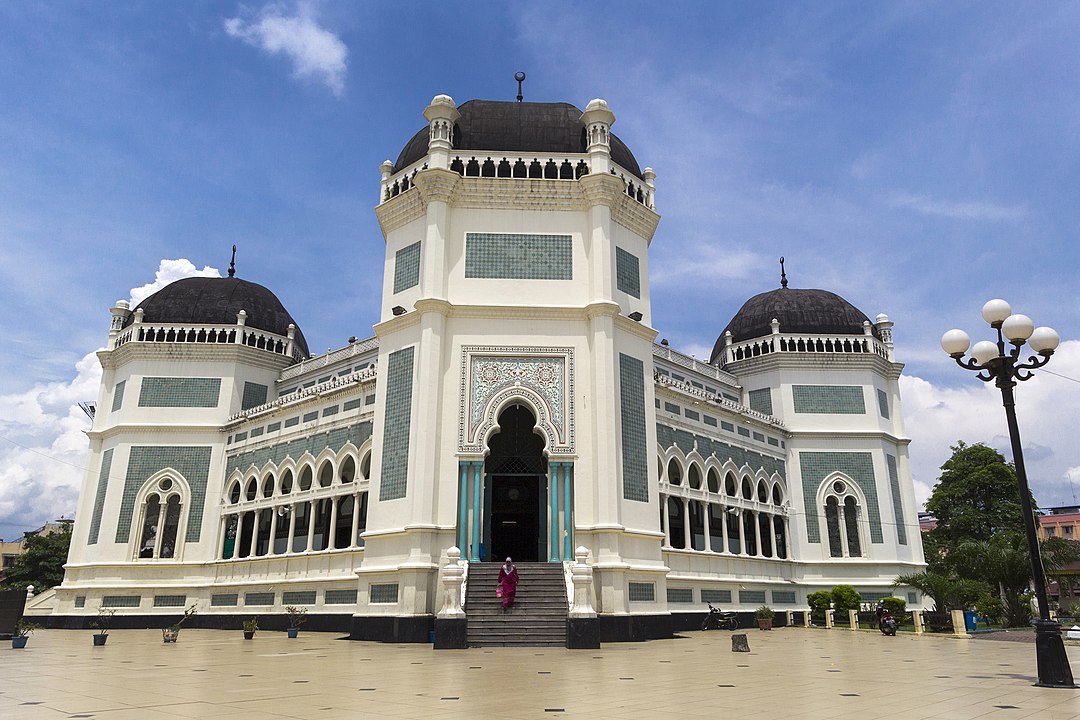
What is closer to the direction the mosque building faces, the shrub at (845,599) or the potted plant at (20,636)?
the potted plant

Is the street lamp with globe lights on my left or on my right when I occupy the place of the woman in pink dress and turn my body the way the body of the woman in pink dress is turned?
on my left

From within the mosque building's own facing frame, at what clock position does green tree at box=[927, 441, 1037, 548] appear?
The green tree is roughly at 8 o'clock from the mosque building.

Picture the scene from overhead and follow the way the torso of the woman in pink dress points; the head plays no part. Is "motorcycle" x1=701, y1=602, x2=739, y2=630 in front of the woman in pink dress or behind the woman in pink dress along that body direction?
behind

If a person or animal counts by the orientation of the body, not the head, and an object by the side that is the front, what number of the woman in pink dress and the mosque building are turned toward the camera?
2

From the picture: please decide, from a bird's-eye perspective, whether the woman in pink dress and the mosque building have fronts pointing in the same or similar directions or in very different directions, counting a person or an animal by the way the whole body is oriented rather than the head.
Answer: same or similar directions

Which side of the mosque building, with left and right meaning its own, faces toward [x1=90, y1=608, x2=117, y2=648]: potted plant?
right

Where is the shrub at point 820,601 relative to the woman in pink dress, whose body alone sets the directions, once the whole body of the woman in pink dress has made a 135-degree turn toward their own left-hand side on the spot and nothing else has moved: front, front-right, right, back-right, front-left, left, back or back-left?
front

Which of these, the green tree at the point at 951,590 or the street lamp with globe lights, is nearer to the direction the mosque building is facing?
the street lamp with globe lights

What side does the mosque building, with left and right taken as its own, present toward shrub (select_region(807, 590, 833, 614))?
left

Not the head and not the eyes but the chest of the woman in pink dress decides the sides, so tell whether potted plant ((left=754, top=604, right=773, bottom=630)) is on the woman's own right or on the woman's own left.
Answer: on the woman's own left

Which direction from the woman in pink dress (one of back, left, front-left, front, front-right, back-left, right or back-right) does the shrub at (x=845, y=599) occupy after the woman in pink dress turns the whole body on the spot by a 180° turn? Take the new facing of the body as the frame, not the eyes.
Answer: front-right

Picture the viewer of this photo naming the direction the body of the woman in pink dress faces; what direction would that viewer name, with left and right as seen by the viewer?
facing the viewer
